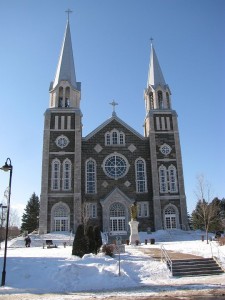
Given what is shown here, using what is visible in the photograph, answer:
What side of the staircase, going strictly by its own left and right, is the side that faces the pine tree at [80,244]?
right

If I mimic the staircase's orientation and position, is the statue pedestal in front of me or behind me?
behind

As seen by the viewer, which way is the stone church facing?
toward the camera

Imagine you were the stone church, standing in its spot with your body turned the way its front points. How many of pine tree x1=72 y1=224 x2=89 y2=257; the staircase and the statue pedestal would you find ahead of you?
3

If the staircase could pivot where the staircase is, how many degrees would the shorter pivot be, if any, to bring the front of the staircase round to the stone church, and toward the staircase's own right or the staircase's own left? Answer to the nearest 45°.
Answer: approximately 135° to the staircase's own right

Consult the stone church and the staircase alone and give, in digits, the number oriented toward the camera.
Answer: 2

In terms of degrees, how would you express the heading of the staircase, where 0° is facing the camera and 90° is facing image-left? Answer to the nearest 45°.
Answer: approximately 0°

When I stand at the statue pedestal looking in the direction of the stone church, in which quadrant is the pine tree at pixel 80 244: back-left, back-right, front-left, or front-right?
back-left

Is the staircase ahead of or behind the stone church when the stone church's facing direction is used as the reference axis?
ahead

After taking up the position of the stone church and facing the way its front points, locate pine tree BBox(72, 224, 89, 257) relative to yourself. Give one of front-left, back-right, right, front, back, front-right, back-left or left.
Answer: front

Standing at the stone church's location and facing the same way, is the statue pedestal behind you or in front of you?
in front

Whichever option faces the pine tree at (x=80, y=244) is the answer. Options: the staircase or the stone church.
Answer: the stone church
